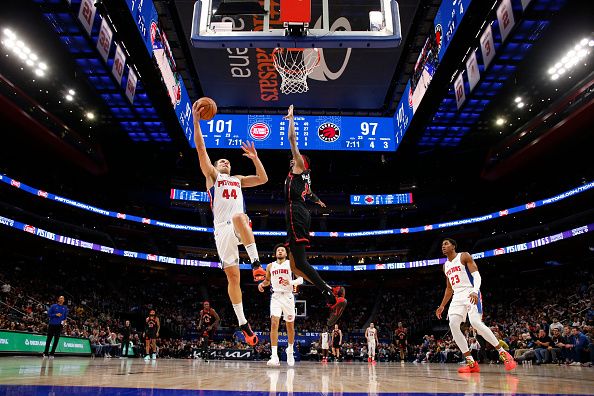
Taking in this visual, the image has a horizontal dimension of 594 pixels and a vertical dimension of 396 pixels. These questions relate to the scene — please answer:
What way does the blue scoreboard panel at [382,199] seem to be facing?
toward the camera

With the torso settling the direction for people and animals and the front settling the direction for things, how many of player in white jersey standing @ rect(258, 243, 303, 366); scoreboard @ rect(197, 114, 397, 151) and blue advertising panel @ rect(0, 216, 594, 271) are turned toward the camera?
3

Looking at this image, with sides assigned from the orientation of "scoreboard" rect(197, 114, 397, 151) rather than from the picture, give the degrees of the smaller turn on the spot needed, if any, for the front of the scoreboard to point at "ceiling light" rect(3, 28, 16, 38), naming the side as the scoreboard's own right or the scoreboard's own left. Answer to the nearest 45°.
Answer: approximately 90° to the scoreboard's own right

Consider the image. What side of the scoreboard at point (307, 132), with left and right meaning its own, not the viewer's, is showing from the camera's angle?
front

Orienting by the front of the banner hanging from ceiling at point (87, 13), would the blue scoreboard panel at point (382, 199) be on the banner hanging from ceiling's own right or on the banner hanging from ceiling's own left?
on the banner hanging from ceiling's own left

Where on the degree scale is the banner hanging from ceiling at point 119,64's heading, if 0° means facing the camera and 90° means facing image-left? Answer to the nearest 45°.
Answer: approximately 315°

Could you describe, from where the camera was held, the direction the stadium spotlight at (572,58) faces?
facing the viewer and to the left of the viewer

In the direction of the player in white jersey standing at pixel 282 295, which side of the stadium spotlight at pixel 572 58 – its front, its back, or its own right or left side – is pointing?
front

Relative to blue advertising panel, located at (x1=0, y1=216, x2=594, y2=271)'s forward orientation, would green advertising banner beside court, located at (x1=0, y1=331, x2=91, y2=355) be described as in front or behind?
in front

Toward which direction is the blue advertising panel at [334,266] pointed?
toward the camera

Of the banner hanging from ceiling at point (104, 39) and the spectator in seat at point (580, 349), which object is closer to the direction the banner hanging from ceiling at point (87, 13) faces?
the spectator in seat

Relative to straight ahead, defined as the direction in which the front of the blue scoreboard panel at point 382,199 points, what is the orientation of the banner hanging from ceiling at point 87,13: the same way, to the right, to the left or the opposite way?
to the left
